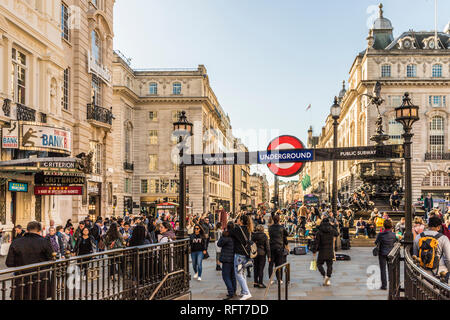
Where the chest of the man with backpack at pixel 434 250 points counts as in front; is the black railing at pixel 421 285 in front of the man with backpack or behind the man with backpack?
behind

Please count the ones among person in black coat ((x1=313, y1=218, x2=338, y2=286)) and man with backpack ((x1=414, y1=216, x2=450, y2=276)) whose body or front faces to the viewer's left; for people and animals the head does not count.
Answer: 0

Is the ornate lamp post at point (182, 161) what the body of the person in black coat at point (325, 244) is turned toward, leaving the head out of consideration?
no

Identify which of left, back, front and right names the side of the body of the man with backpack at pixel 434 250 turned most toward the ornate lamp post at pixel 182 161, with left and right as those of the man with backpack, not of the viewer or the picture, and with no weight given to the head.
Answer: left

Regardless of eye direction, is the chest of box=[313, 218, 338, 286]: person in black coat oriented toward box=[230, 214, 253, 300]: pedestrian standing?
no

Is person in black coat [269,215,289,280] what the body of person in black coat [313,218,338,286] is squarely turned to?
no

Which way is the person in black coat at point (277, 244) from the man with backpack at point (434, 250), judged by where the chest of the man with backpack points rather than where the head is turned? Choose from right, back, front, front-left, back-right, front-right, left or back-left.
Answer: left

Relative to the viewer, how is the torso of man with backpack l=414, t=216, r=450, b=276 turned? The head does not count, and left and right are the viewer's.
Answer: facing away from the viewer and to the right of the viewer

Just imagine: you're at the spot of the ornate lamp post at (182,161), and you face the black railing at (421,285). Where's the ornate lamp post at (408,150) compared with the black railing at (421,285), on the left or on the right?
left
